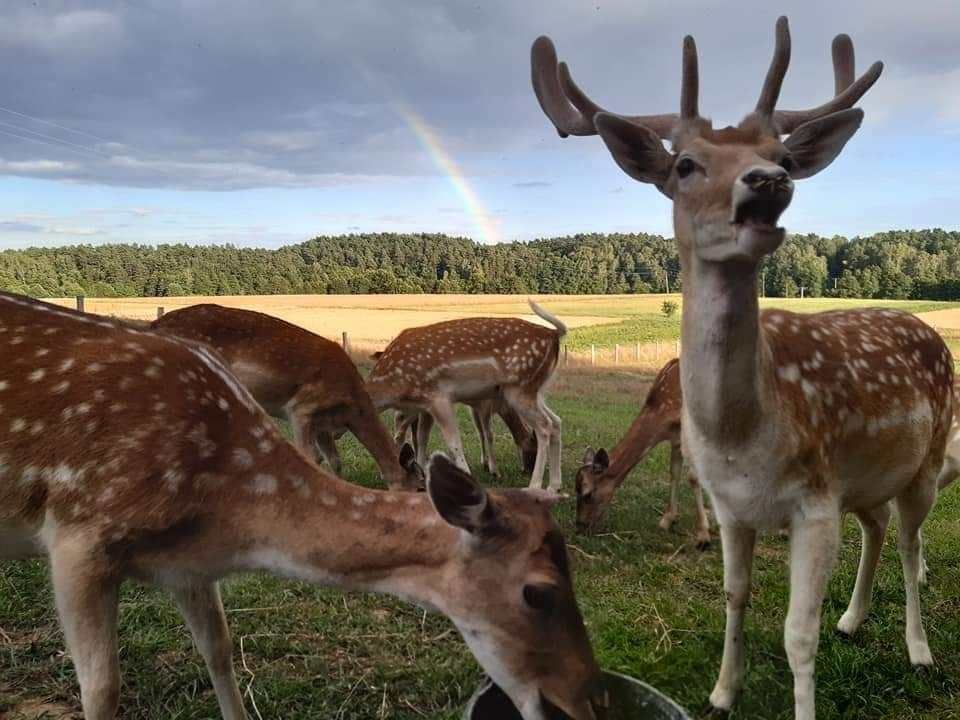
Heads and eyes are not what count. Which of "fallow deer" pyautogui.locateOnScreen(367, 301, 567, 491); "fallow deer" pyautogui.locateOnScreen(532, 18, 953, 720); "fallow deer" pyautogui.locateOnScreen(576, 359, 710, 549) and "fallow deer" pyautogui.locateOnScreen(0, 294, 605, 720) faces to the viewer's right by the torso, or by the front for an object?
"fallow deer" pyautogui.locateOnScreen(0, 294, 605, 720)

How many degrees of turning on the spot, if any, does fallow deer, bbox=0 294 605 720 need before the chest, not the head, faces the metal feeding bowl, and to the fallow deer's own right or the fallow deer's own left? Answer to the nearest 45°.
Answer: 0° — it already faces it

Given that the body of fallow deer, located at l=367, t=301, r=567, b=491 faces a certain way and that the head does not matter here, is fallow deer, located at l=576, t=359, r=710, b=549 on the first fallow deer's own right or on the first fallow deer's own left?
on the first fallow deer's own left

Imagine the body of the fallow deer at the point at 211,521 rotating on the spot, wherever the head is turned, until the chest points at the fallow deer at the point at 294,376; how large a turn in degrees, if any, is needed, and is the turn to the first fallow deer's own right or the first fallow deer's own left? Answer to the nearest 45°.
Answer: approximately 90° to the first fallow deer's own left

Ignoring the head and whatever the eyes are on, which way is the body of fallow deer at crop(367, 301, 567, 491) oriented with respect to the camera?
to the viewer's left

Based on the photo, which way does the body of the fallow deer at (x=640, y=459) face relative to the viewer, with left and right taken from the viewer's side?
facing to the left of the viewer

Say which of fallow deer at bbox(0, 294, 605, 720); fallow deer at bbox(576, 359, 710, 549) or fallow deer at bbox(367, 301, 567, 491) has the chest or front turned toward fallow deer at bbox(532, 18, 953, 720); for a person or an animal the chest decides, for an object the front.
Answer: fallow deer at bbox(0, 294, 605, 720)

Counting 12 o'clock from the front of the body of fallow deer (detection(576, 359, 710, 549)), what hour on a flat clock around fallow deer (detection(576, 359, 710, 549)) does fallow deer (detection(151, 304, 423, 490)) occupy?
fallow deer (detection(151, 304, 423, 490)) is roughly at 12 o'clock from fallow deer (detection(576, 359, 710, 549)).

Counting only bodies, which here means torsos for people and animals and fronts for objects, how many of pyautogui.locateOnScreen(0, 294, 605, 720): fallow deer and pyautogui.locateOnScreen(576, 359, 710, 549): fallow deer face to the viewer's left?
1

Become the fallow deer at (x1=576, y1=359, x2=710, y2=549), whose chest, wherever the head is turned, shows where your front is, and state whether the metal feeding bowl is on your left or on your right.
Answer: on your left

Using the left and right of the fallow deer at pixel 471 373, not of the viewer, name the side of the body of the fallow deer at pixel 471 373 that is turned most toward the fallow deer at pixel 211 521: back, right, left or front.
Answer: left

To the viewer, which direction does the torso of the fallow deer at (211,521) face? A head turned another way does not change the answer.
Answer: to the viewer's right

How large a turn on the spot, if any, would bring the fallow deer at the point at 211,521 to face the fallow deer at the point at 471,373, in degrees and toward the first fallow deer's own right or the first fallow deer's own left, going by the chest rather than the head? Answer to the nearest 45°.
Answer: approximately 45° to the first fallow deer's own left

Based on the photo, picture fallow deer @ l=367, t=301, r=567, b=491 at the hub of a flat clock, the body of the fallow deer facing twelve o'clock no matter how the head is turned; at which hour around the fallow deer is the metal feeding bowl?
The metal feeding bowl is roughly at 9 o'clock from the fallow deer.
